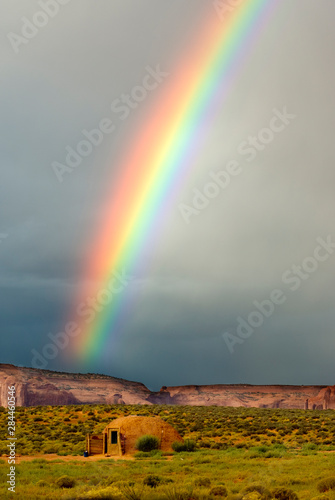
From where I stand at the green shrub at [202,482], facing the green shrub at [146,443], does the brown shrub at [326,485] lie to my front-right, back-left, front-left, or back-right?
back-right

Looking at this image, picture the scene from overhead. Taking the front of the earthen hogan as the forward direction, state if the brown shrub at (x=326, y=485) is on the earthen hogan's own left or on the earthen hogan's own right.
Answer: on the earthen hogan's own left

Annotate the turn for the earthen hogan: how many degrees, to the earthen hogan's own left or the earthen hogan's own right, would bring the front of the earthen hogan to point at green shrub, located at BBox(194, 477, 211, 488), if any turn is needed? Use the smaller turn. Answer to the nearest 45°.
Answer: approximately 45° to the earthen hogan's own left

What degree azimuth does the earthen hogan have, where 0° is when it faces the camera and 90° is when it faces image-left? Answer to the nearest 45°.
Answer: approximately 45°

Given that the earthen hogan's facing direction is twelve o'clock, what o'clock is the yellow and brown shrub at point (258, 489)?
The yellow and brown shrub is roughly at 10 o'clock from the earthen hogan.

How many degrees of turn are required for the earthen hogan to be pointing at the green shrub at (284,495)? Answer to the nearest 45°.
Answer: approximately 45° to its left

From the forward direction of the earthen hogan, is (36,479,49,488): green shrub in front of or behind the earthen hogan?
in front

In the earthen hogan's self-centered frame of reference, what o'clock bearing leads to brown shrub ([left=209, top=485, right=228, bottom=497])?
The brown shrub is roughly at 10 o'clock from the earthen hogan.

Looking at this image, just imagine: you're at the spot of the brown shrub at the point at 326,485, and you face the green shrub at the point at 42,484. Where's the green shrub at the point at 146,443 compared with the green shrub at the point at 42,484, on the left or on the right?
right
